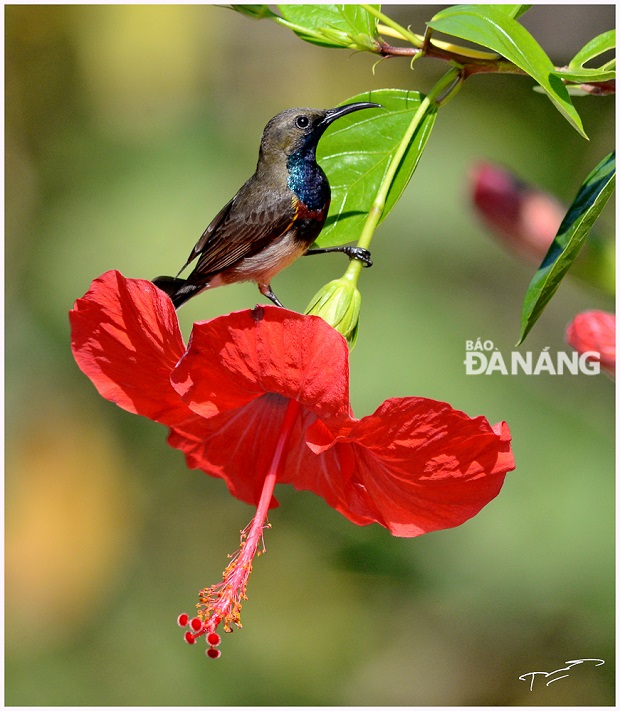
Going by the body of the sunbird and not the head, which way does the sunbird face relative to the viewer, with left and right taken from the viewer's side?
facing to the right of the viewer
